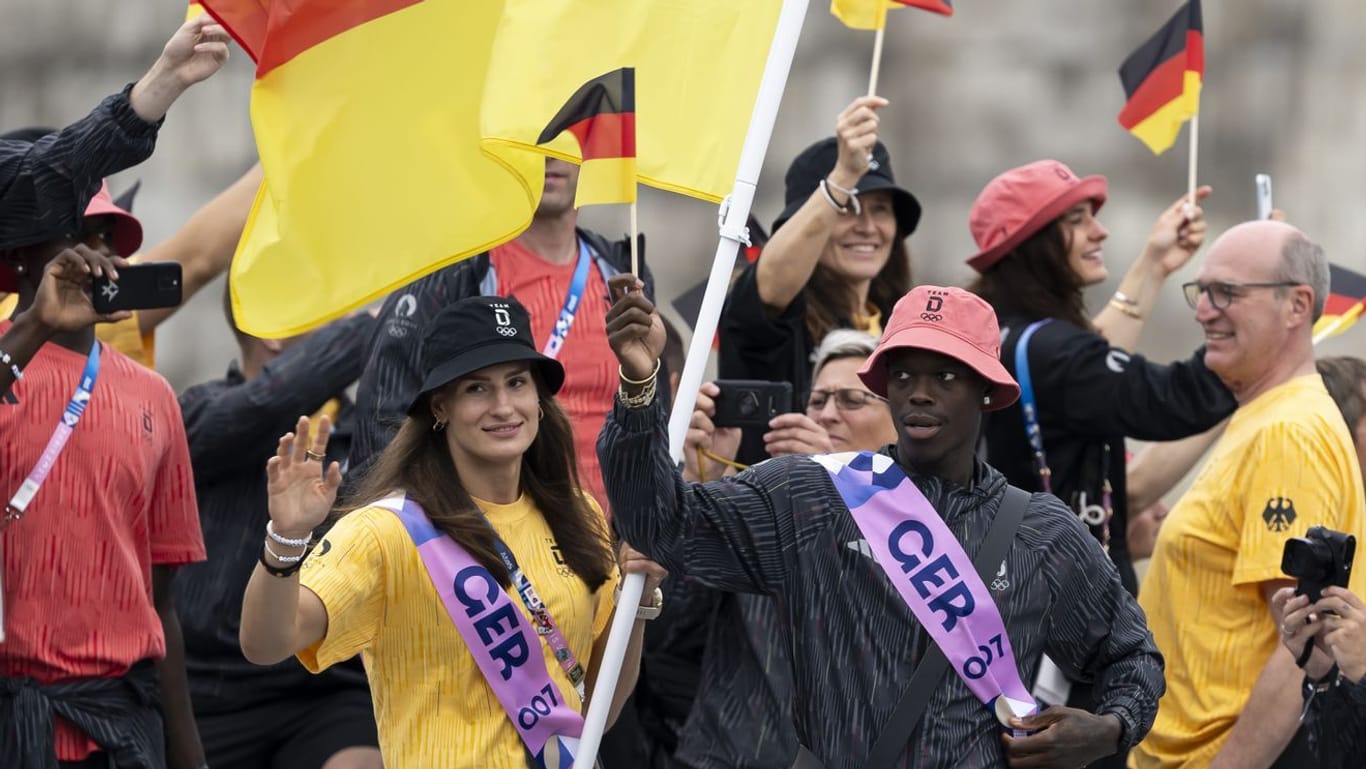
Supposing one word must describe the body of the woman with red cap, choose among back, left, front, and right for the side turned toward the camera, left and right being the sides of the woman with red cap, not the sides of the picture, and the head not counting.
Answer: right

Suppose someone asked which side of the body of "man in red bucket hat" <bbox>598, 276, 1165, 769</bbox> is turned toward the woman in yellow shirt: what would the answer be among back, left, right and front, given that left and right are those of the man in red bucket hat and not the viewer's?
right

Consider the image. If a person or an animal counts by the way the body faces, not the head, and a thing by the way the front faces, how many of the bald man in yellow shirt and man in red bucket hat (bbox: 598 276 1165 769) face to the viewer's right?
0

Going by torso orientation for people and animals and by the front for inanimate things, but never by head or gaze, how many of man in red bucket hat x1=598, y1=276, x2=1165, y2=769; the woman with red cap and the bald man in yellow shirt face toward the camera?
1

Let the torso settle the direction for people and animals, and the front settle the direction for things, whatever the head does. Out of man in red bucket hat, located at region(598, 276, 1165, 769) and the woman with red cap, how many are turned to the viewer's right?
1

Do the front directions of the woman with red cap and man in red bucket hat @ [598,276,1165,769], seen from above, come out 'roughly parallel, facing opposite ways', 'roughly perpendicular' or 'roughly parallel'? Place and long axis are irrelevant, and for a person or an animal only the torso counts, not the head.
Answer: roughly perpendicular

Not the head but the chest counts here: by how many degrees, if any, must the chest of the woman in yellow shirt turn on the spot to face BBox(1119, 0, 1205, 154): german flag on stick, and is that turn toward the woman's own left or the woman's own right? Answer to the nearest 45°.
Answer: approximately 90° to the woman's own left

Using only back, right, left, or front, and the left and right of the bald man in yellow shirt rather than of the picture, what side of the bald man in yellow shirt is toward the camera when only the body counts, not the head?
left

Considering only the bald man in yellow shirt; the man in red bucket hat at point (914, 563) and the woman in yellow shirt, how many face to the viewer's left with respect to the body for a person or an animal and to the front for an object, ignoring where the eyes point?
1
